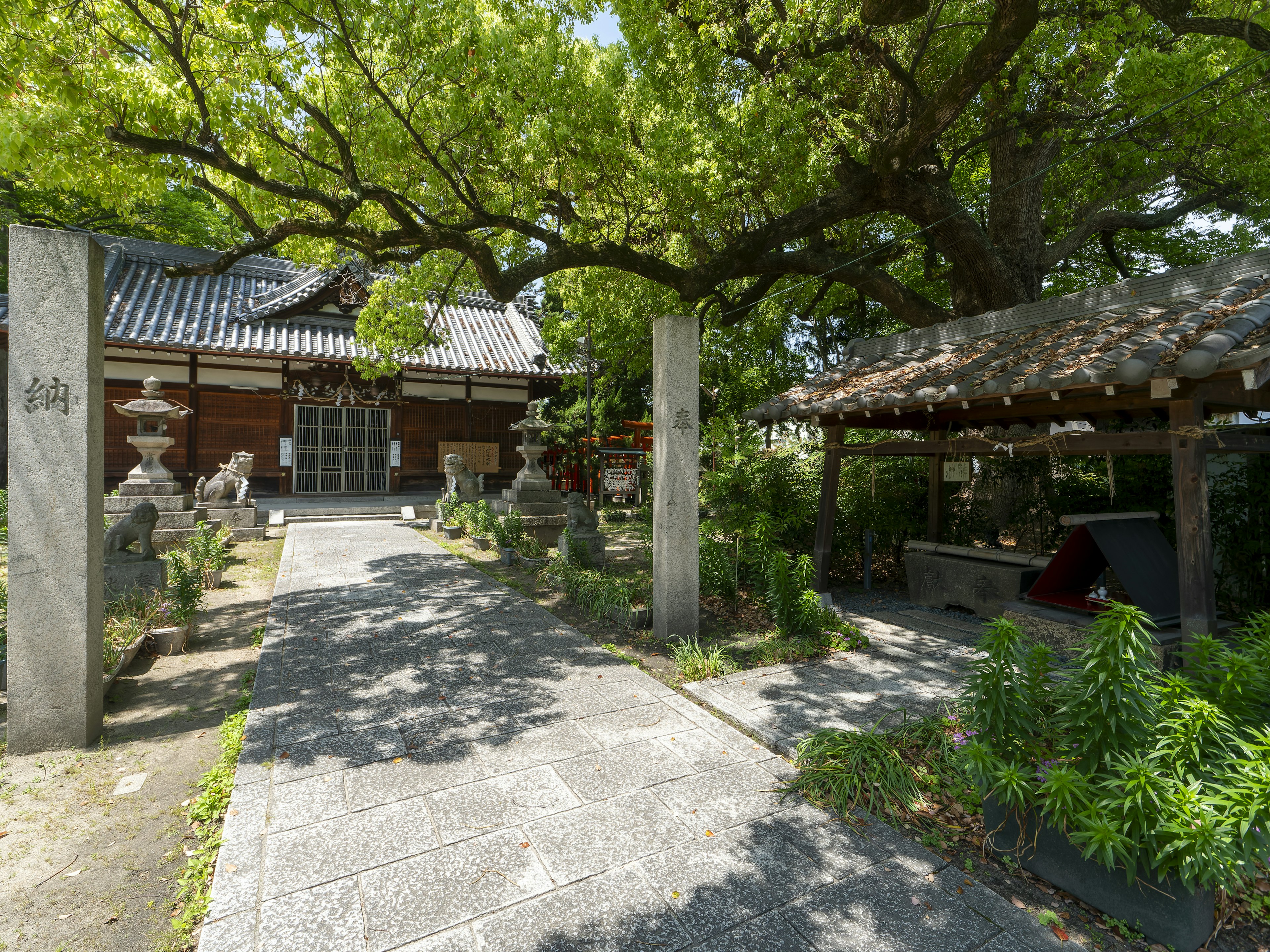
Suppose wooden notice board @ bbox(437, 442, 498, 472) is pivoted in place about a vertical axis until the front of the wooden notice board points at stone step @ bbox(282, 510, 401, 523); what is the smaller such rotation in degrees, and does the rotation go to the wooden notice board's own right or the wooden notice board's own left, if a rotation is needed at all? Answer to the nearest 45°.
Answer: approximately 45° to the wooden notice board's own right

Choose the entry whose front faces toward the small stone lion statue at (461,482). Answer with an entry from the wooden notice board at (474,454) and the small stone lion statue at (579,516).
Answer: the wooden notice board

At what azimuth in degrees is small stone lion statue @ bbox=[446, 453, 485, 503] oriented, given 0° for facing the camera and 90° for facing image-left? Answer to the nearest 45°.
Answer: approximately 45°

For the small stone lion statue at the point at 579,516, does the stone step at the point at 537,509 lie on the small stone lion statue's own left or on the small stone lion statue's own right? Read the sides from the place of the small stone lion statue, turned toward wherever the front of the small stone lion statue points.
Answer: on the small stone lion statue's own right

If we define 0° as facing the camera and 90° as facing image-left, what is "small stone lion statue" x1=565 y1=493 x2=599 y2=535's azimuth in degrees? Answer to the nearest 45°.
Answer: approximately 45°

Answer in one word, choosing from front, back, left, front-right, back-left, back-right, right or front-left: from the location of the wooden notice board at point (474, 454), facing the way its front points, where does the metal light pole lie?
front-left

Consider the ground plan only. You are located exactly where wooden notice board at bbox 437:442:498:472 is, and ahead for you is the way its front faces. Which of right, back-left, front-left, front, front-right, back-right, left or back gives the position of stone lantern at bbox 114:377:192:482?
front-right

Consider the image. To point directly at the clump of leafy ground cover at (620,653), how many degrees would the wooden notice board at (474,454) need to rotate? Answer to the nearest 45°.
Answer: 0° — it already faces it

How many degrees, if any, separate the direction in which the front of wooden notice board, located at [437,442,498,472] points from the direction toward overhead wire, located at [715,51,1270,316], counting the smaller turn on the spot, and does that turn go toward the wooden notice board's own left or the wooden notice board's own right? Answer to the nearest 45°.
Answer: approximately 45° to the wooden notice board's own left

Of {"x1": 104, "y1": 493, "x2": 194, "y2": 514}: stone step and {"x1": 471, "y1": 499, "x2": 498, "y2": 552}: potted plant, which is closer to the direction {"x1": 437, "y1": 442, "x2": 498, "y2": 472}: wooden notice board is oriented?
the potted plant
